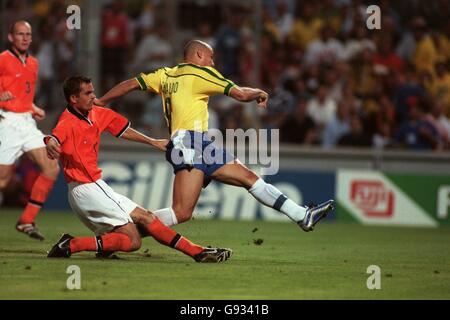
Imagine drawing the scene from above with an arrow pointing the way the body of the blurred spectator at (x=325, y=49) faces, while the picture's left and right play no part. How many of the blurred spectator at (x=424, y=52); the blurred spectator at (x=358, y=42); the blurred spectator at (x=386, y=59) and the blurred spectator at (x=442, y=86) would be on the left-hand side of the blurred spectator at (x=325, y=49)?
4

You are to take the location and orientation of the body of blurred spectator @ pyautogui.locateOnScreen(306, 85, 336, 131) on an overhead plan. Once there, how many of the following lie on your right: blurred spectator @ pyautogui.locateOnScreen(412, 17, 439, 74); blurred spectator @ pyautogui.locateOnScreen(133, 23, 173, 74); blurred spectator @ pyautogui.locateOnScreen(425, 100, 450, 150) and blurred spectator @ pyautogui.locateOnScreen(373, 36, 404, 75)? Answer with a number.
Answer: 1

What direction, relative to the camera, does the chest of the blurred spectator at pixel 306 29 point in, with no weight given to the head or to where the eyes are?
toward the camera

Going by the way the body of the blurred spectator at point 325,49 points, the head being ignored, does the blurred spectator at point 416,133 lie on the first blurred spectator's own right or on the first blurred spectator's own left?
on the first blurred spectator's own left

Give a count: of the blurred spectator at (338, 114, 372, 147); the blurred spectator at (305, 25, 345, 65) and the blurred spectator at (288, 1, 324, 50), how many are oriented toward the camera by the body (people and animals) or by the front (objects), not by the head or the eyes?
3

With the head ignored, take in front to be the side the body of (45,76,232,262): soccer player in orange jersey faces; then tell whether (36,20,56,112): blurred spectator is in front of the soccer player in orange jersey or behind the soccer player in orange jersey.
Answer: behind

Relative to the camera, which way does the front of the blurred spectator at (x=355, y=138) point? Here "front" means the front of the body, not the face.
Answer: toward the camera

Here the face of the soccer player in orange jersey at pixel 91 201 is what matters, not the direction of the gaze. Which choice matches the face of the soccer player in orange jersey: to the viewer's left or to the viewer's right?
to the viewer's right

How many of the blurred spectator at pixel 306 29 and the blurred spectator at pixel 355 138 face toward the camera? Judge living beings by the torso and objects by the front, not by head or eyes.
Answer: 2

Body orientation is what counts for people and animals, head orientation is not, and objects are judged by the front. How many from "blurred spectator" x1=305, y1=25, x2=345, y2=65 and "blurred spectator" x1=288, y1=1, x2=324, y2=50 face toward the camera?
2

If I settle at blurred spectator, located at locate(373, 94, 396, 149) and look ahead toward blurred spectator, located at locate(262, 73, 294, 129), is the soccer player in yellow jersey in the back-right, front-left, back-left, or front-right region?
front-left
